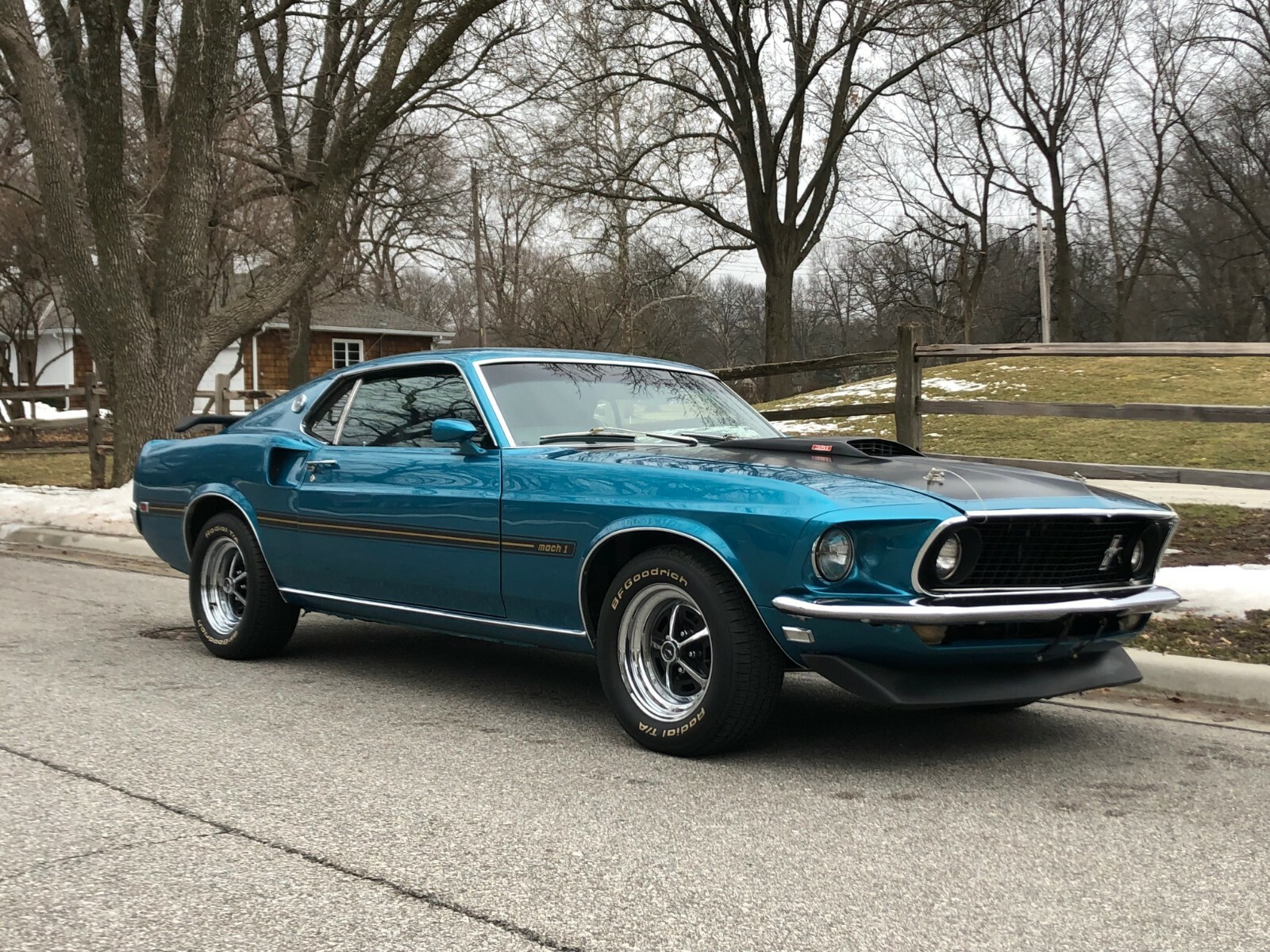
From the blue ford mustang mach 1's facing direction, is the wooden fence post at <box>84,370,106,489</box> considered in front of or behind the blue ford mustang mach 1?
behind

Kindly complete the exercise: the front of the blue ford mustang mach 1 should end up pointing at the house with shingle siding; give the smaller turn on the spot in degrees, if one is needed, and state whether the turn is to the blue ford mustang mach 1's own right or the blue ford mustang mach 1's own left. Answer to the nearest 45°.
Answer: approximately 135° to the blue ford mustang mach 1's own left

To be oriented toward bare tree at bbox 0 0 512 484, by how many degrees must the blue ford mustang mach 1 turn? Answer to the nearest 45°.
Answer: approximately 180°

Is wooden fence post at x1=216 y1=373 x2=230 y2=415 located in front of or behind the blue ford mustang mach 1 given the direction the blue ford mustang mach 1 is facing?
behind

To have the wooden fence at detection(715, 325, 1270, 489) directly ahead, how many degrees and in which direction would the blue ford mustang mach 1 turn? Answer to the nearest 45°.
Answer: approximately 90° to its left

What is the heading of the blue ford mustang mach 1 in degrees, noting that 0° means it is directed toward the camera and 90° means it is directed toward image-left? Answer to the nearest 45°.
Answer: approximately 315°
